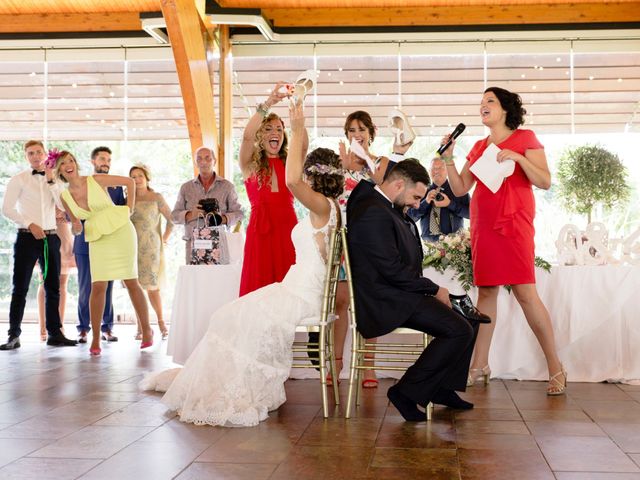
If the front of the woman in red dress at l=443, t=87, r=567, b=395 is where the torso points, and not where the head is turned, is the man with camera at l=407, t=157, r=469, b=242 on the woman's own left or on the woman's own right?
on the woman's own right

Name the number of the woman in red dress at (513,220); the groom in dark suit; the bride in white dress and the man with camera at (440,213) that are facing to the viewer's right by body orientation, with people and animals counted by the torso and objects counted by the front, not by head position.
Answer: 1

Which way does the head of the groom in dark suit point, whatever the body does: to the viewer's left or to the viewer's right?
to the viewer's right

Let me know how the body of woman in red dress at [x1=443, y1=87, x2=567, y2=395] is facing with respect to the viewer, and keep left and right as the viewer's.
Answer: facing the viewer and to the left of the viewer

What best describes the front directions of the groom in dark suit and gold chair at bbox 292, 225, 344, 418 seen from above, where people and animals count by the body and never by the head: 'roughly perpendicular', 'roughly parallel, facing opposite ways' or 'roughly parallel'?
roughly parallel, facing opposite ways

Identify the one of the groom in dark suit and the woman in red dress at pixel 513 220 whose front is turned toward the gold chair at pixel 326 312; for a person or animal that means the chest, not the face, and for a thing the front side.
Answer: the woman in red dress

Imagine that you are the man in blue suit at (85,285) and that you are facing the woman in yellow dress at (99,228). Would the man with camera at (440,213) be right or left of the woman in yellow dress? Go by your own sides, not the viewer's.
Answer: left

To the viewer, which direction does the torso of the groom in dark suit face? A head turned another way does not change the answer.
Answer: to the viewer's right

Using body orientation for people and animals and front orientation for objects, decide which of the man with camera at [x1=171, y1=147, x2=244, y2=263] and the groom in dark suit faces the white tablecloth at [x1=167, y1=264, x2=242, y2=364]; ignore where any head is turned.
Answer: the man with camera

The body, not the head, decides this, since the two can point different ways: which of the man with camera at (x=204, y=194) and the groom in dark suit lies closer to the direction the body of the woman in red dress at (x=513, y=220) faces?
the groom in dark suit

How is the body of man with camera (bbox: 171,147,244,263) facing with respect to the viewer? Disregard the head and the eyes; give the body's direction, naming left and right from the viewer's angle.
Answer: facing the viewer

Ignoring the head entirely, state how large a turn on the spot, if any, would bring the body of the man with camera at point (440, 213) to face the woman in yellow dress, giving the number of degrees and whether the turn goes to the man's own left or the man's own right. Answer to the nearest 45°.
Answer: approximately 90° to the man's own right

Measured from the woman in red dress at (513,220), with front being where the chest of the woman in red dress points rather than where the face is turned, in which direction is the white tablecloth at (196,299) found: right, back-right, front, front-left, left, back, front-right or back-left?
front-right

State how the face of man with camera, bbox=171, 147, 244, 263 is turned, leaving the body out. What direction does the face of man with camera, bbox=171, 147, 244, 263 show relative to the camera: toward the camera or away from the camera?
toward the camera
